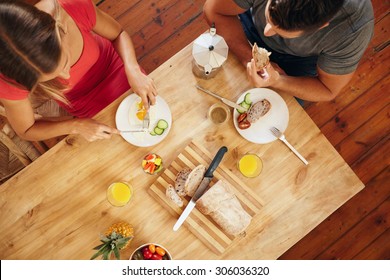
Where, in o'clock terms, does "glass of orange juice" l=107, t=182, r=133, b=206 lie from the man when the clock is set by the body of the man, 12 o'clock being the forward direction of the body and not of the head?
The glass of orange juice is roughly at 1 o'clock from the man.

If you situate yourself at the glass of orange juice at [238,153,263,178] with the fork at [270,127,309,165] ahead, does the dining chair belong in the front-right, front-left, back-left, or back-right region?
back-left

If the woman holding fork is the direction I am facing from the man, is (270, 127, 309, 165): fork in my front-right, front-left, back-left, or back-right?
front-left

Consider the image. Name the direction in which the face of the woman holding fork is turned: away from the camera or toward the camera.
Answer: toward the camera

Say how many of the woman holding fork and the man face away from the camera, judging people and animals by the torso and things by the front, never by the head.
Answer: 0

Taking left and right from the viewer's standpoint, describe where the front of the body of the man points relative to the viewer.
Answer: facing the viewer and to the left of the viewer

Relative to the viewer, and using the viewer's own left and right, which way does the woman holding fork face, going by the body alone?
facing the viewer and to the right of the viewer
